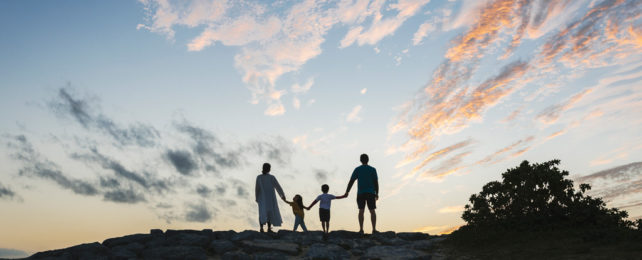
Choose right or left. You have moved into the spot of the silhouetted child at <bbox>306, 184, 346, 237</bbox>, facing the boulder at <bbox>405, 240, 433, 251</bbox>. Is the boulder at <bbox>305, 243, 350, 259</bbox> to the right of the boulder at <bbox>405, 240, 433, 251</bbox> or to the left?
right

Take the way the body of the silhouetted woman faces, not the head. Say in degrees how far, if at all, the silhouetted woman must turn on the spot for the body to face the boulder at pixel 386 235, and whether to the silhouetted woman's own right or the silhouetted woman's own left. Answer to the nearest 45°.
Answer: approximately 90° to the silhouetted woman's own right

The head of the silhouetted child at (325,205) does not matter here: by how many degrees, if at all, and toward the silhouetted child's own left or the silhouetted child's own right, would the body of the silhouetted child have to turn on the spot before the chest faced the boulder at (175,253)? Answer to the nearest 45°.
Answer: approximately 135° to the silhouetted child's own left

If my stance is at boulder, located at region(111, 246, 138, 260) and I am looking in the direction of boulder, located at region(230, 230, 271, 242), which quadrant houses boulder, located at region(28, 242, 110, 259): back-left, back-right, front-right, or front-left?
back-left

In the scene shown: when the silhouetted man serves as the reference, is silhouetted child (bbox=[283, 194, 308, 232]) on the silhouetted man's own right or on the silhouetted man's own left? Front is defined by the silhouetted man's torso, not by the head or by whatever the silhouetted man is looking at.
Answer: on the silhouetted man's own left

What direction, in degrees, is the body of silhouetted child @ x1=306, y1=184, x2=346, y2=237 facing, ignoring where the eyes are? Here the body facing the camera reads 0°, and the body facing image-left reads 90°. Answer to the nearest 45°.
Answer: approximately 180°

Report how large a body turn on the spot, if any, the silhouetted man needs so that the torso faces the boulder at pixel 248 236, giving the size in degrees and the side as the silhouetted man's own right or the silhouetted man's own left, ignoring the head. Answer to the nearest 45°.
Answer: approximately 90° to the silhouetted man's own left

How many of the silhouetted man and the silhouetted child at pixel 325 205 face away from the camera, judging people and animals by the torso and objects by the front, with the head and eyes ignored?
2

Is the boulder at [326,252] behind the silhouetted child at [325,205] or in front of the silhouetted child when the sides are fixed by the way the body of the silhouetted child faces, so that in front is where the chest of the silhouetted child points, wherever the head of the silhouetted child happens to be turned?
behind

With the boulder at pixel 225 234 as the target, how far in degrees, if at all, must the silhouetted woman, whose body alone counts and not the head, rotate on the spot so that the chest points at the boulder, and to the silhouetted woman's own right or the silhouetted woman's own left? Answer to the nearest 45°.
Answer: approximately 135° to the silhouetted woman's own left

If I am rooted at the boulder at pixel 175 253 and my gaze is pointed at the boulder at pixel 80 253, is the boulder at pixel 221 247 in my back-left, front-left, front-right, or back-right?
back-right

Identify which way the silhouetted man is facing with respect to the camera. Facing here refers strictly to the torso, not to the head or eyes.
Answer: away from the camera

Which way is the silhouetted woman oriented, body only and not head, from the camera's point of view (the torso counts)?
away from the camera
